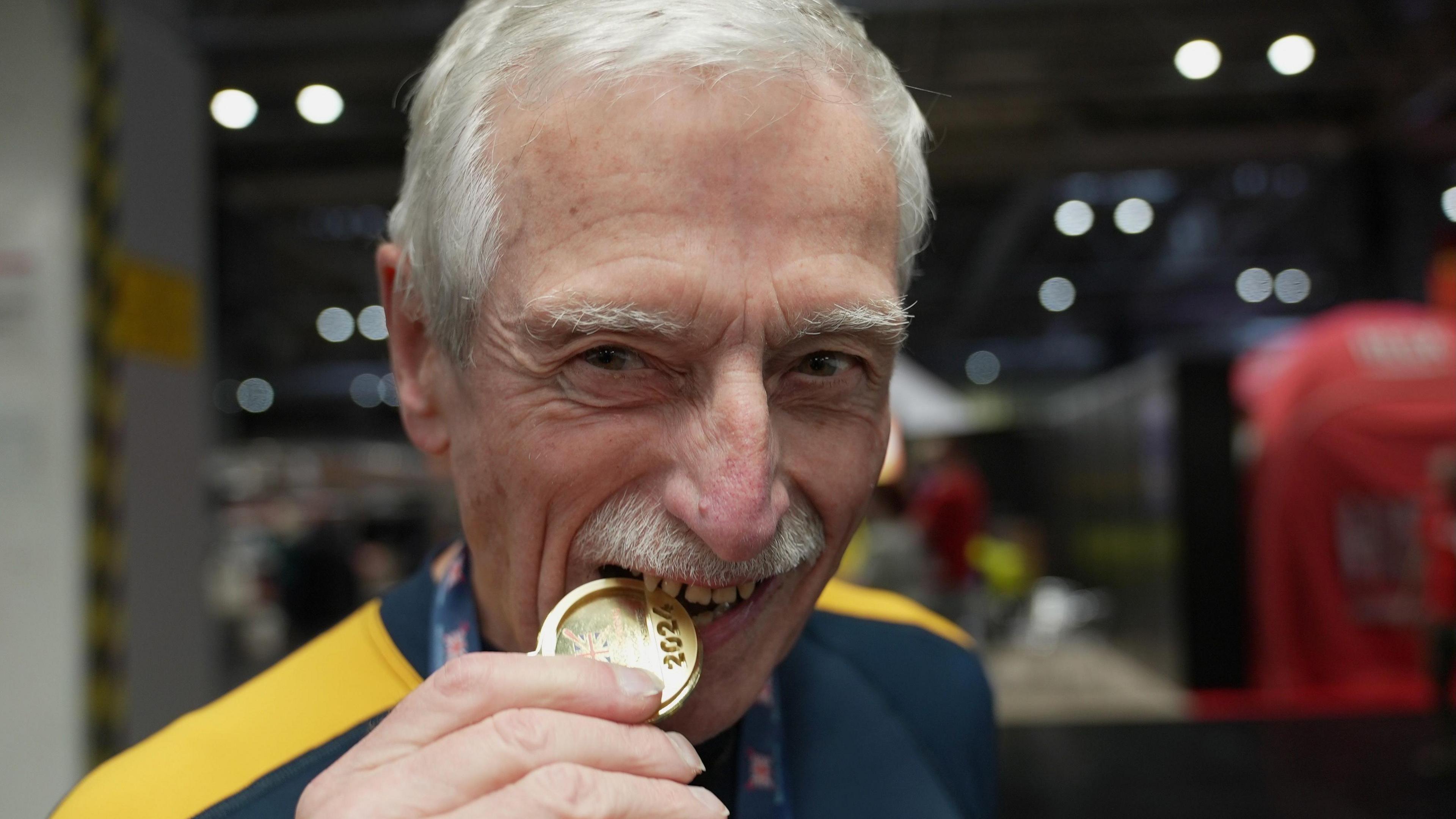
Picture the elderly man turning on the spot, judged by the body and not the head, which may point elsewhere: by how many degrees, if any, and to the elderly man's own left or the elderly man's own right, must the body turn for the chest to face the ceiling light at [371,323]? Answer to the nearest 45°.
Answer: approximately 135° to the elderly man's own left

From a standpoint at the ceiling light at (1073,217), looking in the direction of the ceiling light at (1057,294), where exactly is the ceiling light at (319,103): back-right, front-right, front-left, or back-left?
back-left

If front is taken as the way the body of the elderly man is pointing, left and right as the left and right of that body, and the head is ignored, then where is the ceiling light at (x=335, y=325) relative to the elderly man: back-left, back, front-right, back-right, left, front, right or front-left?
back-left

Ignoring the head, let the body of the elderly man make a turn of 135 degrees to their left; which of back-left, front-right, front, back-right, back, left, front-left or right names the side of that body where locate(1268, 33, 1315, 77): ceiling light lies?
front-right

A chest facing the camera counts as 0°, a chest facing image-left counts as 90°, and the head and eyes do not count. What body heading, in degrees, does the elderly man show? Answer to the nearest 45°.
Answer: approximately 315°

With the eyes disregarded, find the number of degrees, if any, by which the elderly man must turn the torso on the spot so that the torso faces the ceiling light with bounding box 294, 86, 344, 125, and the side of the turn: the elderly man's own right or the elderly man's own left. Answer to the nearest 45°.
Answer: approximately 135° to the elderly man's own left

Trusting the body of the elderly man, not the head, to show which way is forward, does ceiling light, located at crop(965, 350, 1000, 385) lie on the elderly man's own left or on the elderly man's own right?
on the elderly man's own left
